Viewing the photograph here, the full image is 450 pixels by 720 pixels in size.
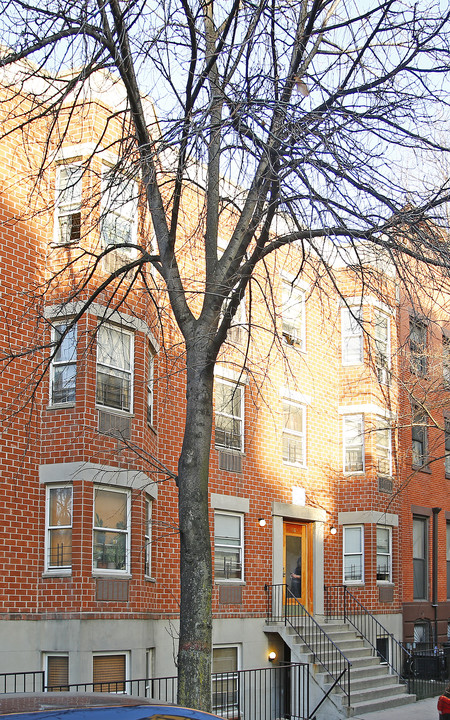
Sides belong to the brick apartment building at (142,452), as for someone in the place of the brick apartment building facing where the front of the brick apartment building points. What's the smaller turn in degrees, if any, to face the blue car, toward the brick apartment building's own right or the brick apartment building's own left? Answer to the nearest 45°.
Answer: approximately 45° to the brick apartment building's own right

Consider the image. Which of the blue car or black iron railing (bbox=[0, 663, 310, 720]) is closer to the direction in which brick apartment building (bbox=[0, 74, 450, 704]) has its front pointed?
the blue car

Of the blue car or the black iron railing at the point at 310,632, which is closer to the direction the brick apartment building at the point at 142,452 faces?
the blue car
